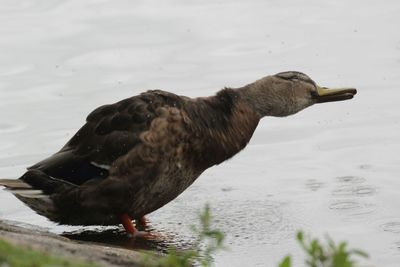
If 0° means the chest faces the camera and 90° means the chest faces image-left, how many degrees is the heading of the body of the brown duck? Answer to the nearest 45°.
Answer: approximately 270°

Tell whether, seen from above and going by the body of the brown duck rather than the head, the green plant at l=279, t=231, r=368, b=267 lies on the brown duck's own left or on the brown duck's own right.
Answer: on the brown duck's own right
